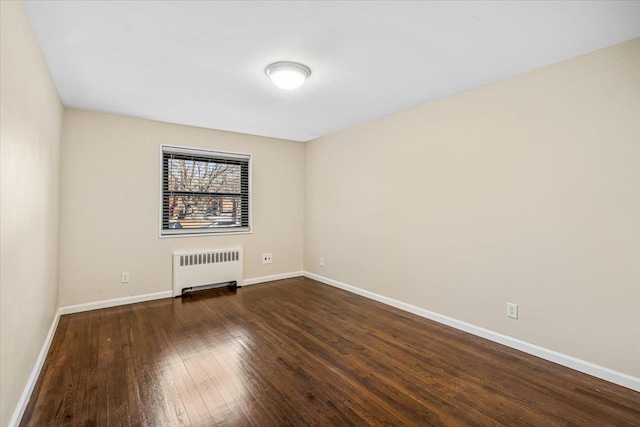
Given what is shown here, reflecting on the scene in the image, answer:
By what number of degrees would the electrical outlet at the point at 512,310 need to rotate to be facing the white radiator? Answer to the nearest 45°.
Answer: approximately 45° to its right

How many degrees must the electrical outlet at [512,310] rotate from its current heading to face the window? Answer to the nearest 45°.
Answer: approximately 45° to its right

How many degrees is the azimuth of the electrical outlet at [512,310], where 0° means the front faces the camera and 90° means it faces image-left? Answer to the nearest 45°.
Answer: approximately 45°
